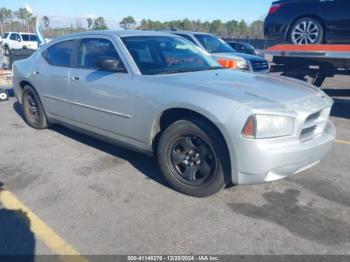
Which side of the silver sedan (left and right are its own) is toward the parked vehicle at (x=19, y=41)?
back

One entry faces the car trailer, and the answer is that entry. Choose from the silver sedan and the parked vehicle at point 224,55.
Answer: the parked vehicle

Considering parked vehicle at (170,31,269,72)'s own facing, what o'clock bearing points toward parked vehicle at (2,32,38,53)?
parked vehicle at (2,32,38,53) is roughly at 6 o'clock from parked vehicle at (170,31,269,72).

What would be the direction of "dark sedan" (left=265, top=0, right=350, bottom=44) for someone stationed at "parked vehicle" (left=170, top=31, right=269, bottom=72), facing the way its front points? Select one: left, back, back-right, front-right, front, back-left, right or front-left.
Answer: front

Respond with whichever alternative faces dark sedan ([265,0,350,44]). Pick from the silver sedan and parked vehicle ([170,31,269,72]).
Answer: the parked vehicle

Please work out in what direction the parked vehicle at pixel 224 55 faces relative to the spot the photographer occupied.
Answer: facing the viewer and to the right of the viewer

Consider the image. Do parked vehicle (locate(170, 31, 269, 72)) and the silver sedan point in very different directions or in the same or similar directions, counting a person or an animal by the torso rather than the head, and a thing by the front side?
same or similar directions

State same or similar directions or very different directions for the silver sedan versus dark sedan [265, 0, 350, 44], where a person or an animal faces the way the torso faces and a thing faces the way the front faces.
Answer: same or similar directions

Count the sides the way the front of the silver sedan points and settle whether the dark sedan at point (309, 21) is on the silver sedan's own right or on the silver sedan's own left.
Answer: on the silver sedan's own left

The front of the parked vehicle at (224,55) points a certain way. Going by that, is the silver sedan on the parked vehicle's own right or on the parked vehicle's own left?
on the parked vehicle's own right

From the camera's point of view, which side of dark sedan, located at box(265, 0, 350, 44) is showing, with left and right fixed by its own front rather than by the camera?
right

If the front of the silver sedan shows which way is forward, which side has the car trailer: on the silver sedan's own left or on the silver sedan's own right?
on the silver sedan's own left

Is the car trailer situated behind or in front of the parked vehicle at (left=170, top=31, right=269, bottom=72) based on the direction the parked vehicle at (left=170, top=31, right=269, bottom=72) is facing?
in front
